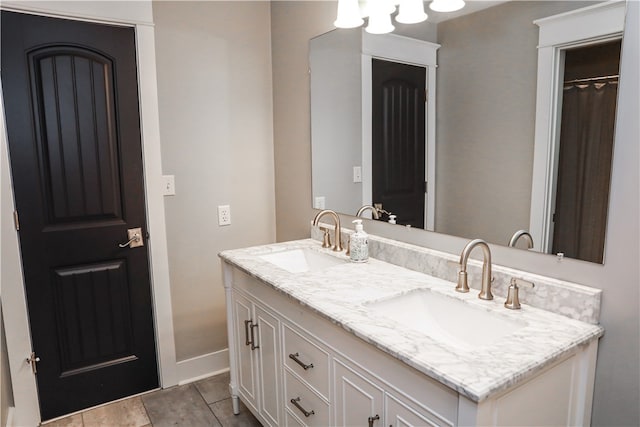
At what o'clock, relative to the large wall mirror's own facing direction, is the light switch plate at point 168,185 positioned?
The light switch plate is roughly at 2 o'clock from the large wall mirror.

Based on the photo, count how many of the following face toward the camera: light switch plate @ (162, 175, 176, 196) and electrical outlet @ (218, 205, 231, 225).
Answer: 2

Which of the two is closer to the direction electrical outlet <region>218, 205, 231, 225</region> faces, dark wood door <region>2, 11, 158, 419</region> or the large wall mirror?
the large wall mirror

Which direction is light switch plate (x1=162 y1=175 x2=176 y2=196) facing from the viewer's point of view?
toward the camera

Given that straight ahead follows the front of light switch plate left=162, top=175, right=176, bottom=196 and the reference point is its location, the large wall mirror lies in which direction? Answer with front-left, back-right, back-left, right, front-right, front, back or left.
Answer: front-left

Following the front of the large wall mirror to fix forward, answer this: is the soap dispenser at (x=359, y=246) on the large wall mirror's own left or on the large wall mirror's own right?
on the large wall mirror's own right

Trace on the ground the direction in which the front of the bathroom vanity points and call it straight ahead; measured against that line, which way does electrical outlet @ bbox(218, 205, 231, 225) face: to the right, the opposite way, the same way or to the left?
to the left

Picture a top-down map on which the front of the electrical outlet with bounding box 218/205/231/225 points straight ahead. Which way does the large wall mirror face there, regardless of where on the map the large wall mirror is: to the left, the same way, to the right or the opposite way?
to the right

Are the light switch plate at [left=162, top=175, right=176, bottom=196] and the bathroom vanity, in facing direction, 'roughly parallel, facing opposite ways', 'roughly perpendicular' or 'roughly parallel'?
roughly perpendicular

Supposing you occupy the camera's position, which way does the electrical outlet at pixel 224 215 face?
facing the viewer

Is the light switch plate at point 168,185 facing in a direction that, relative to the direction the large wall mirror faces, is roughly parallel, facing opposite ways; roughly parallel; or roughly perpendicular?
roughly perpendicular

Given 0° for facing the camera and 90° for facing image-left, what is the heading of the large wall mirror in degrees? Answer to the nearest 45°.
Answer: approximately 45°
